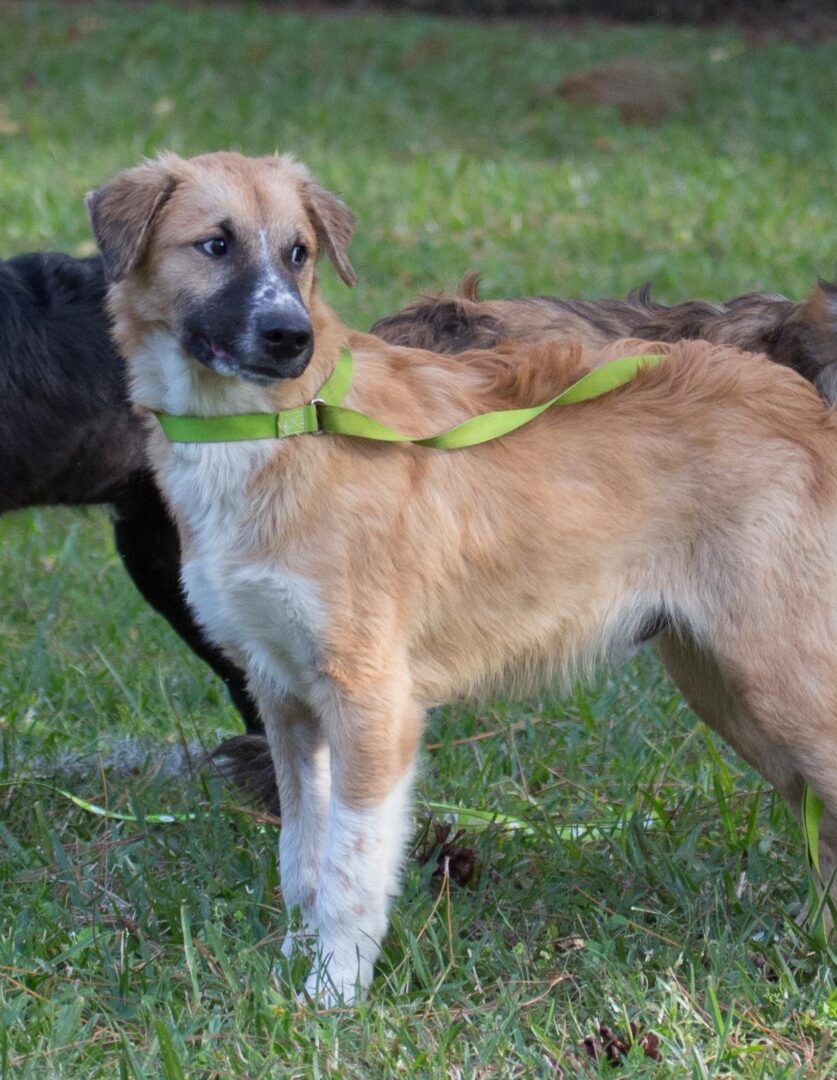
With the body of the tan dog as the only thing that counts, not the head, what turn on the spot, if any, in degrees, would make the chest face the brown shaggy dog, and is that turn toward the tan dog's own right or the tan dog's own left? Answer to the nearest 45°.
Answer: approximately 135° to the tan dog's own right

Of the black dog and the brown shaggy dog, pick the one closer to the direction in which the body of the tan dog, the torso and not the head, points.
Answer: the black dog

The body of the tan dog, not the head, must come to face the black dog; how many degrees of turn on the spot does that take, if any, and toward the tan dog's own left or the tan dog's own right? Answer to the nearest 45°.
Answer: approximately 45° to the tan dog's own right

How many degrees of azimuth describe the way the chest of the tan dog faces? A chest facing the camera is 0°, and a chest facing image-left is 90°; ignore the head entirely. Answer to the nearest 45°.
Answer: approximately 90°
